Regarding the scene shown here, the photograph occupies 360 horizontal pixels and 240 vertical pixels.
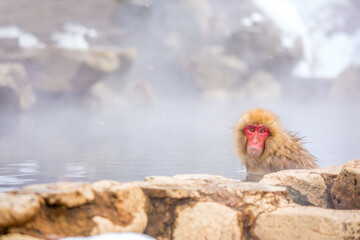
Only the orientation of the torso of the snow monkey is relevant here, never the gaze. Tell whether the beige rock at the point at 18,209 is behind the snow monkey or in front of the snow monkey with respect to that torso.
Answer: in front

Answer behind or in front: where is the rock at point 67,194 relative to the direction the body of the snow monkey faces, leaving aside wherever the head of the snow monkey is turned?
in front

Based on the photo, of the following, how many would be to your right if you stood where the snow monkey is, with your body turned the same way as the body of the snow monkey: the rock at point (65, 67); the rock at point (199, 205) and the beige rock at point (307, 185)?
1

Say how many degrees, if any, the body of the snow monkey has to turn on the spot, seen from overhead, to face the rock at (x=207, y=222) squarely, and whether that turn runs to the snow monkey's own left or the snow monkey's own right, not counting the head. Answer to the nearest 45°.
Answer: approximately 45° to the snow monkey's own left

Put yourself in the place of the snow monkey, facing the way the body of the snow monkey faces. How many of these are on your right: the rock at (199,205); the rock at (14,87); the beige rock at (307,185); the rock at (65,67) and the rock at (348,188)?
2

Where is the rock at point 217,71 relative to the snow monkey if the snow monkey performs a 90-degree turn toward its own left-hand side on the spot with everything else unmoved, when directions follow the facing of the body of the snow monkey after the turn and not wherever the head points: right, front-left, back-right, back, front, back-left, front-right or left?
back-left

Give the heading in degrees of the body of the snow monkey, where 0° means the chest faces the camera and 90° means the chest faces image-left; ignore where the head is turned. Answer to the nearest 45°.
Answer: approximately 45°

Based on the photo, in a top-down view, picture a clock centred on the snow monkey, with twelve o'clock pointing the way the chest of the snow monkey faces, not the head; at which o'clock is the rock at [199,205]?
The rock is roughly at 11 o'clock from the snow monkey.

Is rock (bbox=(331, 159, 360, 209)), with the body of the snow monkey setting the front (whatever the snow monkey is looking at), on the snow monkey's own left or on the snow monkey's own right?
on the snow monkey's own left

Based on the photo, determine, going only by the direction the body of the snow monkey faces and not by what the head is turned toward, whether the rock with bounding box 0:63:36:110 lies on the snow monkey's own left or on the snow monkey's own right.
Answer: on the snow monkey's own right

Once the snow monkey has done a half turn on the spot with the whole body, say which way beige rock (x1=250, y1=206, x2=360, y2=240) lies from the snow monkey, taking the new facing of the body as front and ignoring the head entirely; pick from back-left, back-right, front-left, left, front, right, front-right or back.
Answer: back-right
